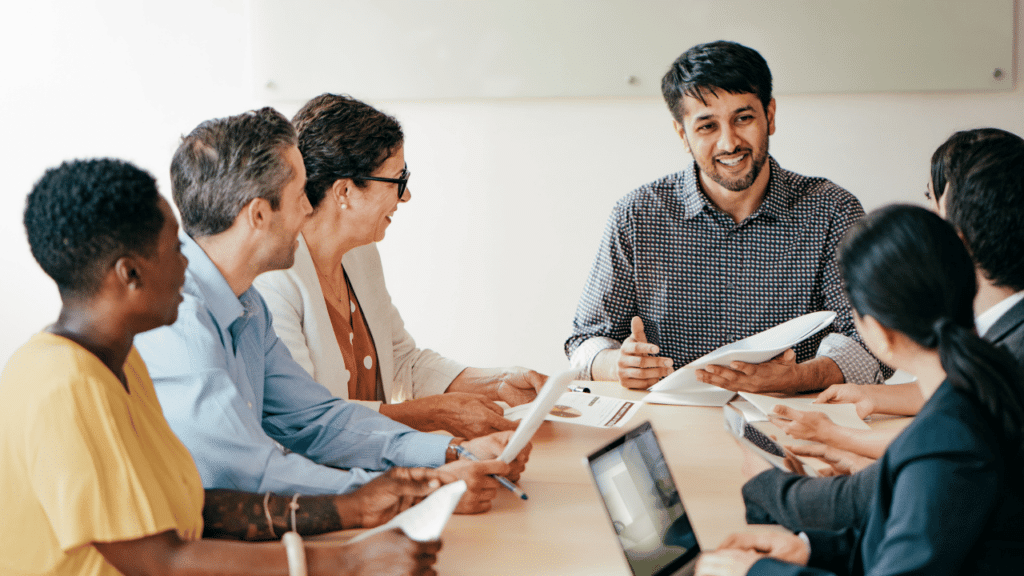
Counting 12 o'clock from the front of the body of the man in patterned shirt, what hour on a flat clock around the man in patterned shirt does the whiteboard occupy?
The whiteboard is roughly at 5 o'clock from the man in patterned shirt.

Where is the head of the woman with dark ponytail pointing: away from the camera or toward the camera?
away from the camera

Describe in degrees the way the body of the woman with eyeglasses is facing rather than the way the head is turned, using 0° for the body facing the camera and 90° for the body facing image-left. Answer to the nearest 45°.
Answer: approximately 315°

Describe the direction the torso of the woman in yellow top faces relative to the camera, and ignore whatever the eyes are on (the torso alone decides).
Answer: to the viewer's right

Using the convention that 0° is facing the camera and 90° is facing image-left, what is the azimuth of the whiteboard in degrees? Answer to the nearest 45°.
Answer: approximately 0°

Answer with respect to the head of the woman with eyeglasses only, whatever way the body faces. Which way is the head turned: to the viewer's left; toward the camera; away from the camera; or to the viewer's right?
to the viewer's right
